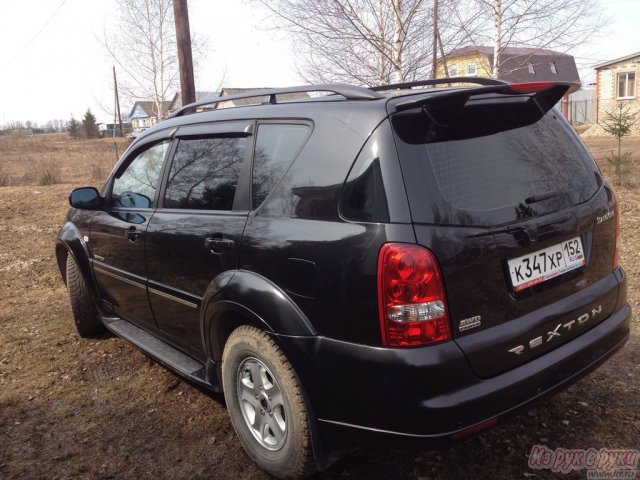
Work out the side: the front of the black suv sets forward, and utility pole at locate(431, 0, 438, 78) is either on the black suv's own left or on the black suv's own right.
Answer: on the black suv's own right

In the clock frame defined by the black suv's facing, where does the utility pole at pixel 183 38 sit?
The utility pole is roughly at 1 o'clock from the black suv.

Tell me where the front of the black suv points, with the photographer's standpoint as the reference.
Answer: facing away from the viewer and to the left of the viewer
